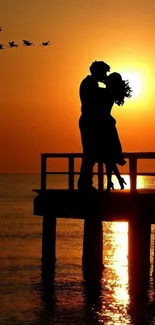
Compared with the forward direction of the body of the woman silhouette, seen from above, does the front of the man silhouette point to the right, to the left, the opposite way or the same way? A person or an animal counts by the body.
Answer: the opposite way

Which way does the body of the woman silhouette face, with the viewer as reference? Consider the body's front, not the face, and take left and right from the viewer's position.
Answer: facing to the left of the viewer

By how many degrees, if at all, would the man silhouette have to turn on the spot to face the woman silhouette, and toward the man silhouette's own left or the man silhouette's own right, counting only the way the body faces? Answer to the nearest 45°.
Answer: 0° — they already face them

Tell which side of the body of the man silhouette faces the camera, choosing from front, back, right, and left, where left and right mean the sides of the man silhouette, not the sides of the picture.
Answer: right
